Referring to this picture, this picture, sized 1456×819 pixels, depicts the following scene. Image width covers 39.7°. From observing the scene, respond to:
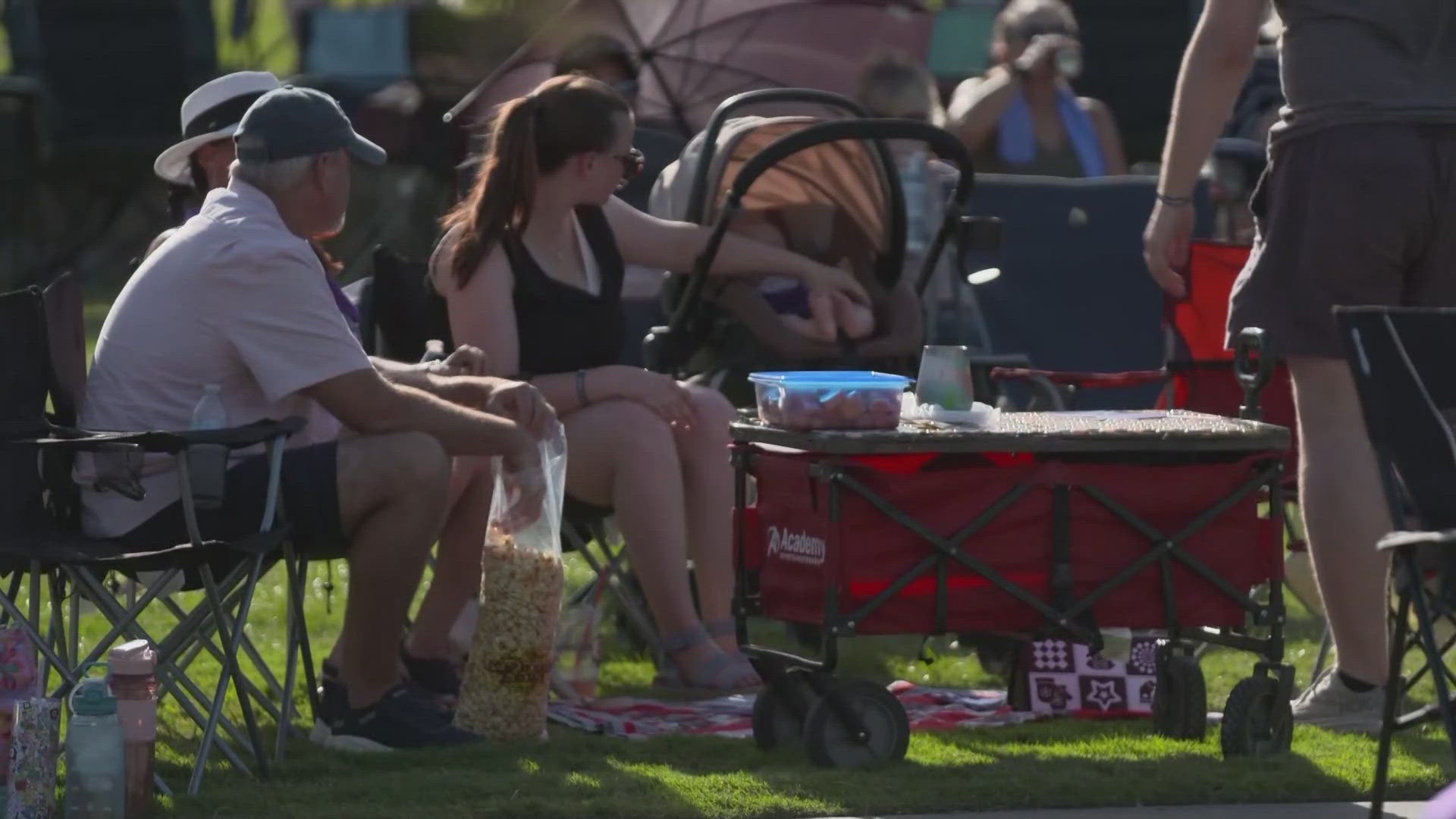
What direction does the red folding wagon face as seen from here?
to the viewer's right

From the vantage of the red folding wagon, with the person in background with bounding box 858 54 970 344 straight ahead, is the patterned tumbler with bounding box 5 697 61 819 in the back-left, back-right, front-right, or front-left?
back-left

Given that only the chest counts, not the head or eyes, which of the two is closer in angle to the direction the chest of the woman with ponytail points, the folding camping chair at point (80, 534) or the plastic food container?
the plastic food container

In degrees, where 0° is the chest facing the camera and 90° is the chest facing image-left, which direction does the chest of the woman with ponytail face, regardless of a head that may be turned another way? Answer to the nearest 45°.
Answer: approximately 315°

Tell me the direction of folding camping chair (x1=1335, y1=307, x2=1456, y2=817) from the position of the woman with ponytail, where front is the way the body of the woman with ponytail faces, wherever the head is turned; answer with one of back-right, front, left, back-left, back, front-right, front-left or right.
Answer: front

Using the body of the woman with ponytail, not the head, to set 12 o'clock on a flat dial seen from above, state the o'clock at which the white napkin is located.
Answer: The white napkin is roughly at 12 o'clock from the woman with ponytail.

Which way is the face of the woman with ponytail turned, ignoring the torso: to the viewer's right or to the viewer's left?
to the viewer's right

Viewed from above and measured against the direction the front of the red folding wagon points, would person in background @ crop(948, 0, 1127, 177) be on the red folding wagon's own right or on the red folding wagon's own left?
on the red folding wagon's own left
